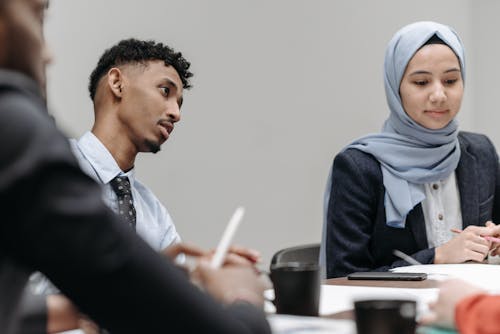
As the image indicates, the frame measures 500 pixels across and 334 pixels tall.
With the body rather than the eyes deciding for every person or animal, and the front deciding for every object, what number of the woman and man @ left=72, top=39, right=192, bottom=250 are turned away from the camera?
0

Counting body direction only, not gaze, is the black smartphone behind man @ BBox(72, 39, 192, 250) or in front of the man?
in front

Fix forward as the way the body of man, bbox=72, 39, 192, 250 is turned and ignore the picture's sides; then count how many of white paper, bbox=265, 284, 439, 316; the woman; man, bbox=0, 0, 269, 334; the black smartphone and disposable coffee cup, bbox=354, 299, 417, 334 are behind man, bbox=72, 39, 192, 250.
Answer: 0

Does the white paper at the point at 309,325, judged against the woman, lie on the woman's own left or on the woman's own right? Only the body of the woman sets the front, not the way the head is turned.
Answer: on the woman's own right

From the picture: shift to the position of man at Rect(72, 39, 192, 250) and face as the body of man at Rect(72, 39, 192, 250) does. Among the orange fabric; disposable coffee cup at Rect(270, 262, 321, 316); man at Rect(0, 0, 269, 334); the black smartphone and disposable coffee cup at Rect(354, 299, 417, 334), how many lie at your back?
0

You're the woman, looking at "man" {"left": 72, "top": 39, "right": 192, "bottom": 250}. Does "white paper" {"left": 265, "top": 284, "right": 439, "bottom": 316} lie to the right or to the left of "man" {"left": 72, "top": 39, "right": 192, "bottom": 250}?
left

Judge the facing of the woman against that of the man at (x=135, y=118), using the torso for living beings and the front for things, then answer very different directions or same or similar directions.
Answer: same or similar directions

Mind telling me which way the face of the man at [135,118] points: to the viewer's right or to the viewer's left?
to the viewer's right

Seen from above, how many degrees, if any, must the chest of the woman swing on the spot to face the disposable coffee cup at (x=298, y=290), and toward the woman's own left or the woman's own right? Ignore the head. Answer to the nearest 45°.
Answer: approximately 45° to the woman's own right

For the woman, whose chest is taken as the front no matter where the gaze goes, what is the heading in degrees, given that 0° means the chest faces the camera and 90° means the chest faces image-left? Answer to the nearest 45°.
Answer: approximately 315°

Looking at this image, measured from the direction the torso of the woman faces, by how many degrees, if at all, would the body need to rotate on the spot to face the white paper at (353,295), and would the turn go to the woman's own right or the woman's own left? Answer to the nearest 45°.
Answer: approximately 45° to the woman's own right

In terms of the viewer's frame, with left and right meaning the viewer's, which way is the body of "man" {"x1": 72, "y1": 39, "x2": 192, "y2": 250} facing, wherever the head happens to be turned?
facing the viewer and to the right of the viewer

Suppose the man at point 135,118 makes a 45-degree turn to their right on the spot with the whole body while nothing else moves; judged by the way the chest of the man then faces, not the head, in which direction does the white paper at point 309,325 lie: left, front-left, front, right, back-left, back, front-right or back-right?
front
